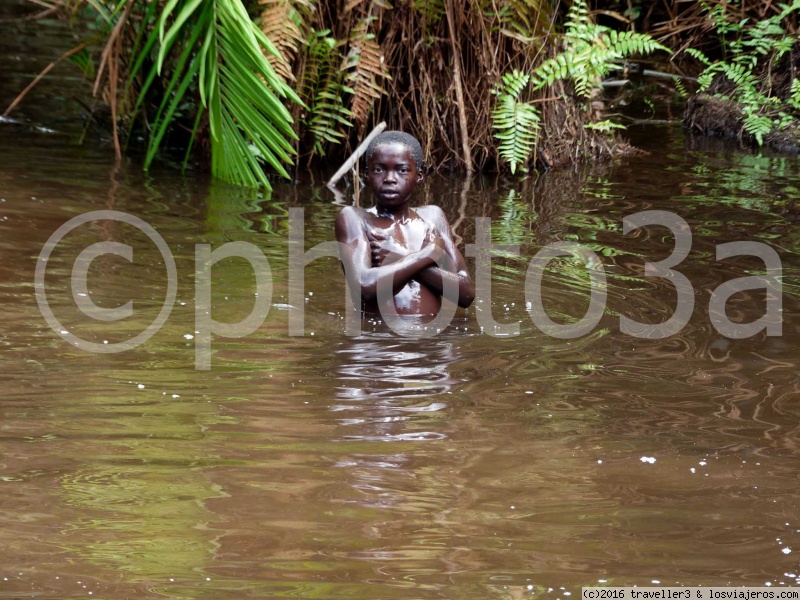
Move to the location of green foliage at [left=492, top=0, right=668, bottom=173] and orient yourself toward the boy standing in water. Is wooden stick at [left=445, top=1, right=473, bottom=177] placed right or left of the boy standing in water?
right

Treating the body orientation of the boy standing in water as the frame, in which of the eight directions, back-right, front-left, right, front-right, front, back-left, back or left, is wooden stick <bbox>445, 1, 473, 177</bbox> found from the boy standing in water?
back

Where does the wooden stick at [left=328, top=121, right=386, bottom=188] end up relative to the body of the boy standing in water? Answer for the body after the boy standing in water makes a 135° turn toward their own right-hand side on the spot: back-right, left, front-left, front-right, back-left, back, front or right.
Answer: front-right

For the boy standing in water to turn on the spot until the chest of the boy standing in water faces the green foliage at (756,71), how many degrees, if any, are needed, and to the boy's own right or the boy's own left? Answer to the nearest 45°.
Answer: approximately 135° to the boy's own left

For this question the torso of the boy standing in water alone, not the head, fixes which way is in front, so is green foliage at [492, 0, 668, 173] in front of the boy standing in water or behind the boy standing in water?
behind

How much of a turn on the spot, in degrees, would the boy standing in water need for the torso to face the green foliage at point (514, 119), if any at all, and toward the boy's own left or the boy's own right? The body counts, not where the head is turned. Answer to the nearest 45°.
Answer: approximately 180°

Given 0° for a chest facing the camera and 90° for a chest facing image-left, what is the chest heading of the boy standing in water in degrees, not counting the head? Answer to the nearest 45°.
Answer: approximately 0°
